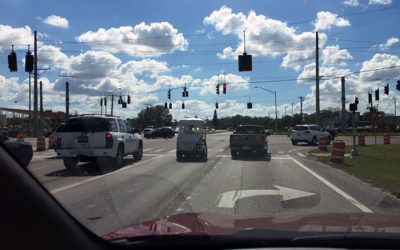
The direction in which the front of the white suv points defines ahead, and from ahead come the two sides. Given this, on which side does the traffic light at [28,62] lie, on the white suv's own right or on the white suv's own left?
on the white suv's own left

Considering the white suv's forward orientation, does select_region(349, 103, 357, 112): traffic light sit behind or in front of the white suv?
in front

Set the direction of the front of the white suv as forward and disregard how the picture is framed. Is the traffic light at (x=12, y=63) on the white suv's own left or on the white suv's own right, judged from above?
on the white suv's own left
